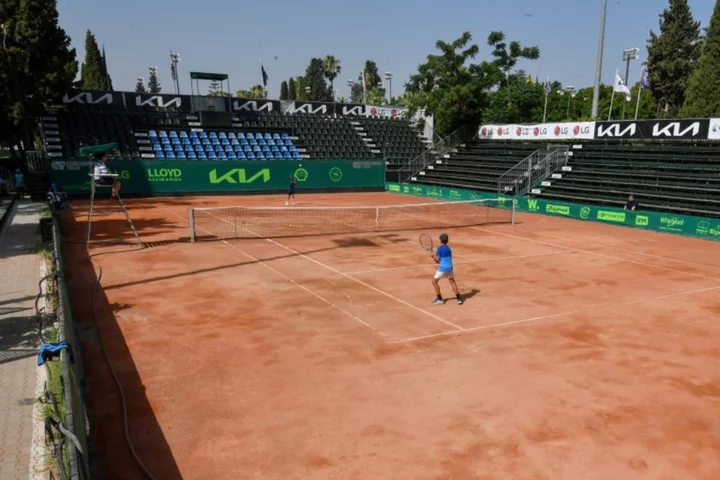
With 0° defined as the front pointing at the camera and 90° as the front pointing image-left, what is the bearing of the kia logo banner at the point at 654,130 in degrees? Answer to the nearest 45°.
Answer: approximately 45°

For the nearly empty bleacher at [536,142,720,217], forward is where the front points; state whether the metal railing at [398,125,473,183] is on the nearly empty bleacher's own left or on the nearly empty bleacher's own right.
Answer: on the nearly empty bleacher's own right

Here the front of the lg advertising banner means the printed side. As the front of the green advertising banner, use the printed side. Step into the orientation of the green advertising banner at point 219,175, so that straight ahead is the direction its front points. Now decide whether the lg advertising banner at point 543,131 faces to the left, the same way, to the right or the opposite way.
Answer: to the right

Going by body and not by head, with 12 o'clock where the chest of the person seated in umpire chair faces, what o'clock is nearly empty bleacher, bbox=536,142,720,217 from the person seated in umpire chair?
The nearly empty bleacher is roughly at 12 o'clock from the person seated in umpire chair.

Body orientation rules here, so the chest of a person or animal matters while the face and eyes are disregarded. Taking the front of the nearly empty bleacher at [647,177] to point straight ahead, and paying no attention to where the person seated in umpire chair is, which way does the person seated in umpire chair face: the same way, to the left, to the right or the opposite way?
the opposite way

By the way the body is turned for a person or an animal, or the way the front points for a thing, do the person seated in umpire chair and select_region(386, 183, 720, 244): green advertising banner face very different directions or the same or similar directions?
very different directions

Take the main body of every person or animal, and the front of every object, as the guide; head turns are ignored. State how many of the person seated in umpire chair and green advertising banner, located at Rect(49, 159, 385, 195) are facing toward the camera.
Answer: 1

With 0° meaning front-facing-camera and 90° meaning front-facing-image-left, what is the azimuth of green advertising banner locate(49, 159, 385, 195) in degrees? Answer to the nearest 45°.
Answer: approximately 0°

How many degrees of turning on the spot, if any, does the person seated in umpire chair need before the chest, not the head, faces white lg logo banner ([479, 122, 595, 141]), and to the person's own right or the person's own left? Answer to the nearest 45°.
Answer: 0° — they already face it

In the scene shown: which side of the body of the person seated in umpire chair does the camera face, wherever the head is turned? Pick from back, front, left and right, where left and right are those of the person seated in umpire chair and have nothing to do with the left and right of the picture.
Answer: right

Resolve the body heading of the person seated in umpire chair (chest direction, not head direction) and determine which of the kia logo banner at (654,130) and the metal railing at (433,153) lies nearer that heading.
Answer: the kia logo banner
